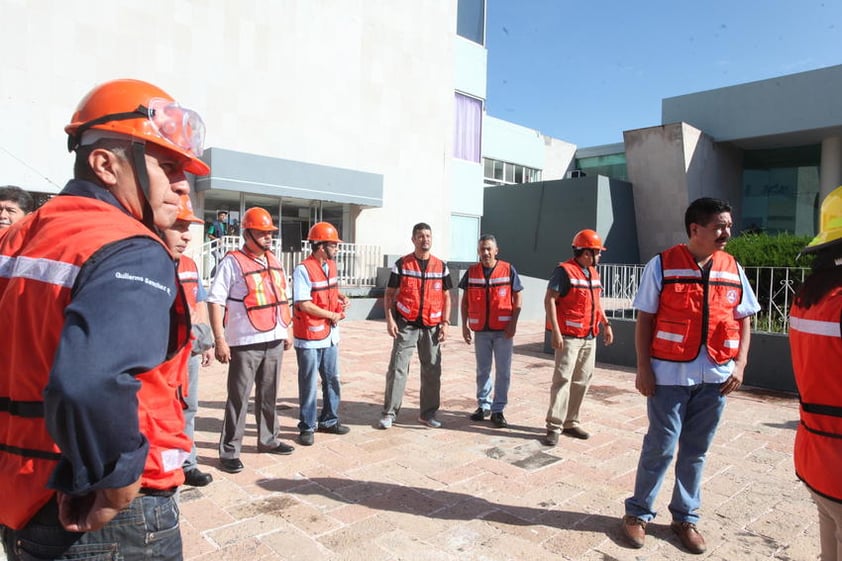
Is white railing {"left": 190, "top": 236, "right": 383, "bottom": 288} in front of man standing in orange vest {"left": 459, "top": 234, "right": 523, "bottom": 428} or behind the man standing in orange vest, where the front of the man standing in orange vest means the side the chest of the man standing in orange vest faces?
behind

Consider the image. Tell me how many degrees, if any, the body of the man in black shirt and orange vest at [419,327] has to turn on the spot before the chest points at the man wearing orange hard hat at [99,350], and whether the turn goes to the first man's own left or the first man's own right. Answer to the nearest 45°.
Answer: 0° — they already face them

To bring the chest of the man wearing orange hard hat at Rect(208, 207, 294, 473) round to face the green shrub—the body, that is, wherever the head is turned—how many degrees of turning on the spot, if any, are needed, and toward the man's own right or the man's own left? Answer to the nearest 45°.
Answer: approximately 45° to the man's own left

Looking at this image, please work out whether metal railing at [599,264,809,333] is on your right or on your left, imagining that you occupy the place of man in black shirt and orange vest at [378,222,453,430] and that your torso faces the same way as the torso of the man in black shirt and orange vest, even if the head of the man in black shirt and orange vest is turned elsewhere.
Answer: on your left

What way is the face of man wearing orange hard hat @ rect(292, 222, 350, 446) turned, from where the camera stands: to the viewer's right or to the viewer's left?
to the viewer's right

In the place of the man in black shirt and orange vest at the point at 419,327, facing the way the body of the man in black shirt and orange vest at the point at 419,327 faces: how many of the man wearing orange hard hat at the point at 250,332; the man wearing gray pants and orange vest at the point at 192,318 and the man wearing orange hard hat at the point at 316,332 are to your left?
0

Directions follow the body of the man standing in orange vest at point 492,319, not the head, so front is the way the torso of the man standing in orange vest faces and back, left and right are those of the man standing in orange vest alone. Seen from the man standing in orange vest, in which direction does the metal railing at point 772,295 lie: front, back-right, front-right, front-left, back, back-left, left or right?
back-left

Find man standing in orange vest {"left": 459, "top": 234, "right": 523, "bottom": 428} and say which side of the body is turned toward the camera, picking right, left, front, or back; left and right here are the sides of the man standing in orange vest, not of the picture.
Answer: front

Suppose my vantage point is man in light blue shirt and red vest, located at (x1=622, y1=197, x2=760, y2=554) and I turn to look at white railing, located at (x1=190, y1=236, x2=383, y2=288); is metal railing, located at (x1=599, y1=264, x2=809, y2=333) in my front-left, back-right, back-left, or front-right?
front-right

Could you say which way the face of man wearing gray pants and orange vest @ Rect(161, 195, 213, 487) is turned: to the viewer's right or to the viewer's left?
to the viewer's right

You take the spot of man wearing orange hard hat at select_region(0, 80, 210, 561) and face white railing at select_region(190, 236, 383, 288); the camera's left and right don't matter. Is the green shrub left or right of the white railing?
right

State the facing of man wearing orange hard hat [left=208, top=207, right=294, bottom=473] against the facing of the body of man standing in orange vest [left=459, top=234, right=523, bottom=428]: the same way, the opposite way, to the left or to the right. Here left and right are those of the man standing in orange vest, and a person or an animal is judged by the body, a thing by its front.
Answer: to the left

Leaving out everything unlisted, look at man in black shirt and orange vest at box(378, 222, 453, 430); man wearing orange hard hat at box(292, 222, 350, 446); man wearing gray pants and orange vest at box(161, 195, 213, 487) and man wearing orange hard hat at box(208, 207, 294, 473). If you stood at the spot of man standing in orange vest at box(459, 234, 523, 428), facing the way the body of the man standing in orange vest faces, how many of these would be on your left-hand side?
0

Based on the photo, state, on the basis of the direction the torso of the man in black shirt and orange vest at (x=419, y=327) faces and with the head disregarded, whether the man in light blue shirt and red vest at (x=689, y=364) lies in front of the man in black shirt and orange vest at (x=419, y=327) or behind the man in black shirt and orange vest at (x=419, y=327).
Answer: in front

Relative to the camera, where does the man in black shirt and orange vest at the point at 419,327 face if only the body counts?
toward the camera
